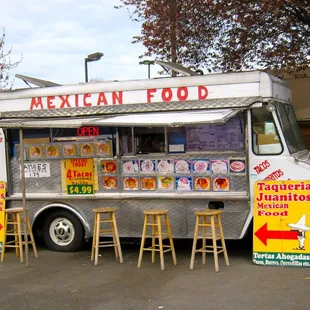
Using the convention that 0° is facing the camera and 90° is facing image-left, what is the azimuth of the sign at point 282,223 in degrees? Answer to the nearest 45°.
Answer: approximately 0°

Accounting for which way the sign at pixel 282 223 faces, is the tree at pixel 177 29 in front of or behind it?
behind

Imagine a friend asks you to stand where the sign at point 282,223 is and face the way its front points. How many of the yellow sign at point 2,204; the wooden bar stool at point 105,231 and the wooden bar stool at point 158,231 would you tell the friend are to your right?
3

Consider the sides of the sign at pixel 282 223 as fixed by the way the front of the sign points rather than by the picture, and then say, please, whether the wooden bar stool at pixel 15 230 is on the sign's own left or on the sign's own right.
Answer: on the sign's own right

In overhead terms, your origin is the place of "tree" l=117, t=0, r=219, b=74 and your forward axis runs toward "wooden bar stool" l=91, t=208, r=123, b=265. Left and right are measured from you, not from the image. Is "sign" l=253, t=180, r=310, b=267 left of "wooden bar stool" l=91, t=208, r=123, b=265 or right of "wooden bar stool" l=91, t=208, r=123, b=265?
left

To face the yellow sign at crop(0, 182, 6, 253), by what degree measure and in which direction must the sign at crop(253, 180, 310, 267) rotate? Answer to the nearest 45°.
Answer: approximately 90° to its right

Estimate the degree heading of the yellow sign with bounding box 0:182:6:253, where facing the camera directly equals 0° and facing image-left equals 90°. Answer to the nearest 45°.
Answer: approximately 0°

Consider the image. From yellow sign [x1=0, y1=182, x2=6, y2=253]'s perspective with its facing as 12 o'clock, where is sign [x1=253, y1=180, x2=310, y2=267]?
The sign is roughly at 10 o'clock from the yellow sign.

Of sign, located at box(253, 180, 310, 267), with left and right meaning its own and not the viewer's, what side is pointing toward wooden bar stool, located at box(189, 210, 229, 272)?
right

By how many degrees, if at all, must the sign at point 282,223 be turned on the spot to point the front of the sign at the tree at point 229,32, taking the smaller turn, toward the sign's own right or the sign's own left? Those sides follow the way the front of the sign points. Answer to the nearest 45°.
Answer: approximately 180°

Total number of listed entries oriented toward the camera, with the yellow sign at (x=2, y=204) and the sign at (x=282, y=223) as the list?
2
